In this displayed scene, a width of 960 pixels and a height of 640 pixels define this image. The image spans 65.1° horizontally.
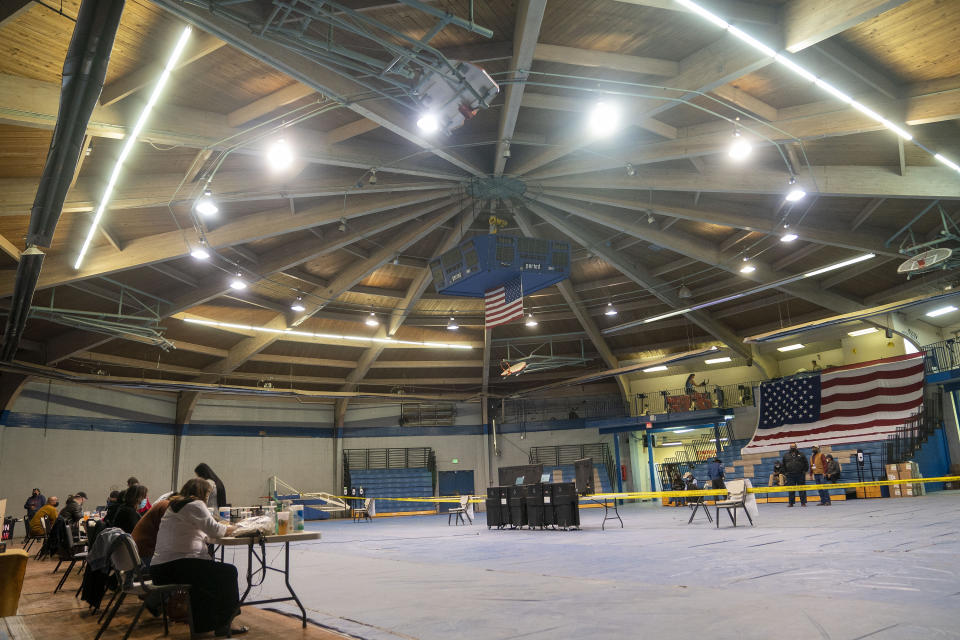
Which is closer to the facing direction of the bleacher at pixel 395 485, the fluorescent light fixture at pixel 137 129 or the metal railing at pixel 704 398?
the fluorescent light fixture

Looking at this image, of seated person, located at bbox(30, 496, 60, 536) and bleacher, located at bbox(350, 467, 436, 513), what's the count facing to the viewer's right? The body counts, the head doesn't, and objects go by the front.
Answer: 1

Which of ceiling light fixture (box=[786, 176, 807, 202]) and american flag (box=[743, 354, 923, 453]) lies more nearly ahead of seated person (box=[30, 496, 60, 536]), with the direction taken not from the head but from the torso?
the american flag

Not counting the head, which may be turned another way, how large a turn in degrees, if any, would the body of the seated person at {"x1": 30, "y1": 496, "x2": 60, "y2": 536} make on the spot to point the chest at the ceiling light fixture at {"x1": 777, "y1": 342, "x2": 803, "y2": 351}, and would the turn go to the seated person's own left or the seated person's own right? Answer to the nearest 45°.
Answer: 0° — they already face it

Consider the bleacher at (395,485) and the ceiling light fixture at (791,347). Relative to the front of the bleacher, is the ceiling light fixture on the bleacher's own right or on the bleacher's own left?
on the bleacher's own left

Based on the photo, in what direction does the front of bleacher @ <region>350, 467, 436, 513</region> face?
toward the camera

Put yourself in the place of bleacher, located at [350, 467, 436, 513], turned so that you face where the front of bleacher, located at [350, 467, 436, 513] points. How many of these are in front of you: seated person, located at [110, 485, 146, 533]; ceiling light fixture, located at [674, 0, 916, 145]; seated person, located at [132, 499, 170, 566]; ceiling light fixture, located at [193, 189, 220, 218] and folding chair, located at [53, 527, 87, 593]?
5

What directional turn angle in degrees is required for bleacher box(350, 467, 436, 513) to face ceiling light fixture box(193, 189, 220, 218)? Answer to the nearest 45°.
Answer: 0° — it already faces it

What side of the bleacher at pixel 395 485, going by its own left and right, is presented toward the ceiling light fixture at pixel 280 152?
front

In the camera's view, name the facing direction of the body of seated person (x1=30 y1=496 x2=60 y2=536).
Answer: to the viewer's right

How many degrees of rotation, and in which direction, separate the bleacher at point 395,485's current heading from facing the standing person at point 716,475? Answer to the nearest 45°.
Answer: approximately 45° to its left

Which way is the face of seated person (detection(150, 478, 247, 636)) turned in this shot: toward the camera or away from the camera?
away from the camera

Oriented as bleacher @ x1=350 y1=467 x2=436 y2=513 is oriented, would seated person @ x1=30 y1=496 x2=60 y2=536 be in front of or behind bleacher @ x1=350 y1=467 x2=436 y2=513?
in front
